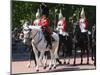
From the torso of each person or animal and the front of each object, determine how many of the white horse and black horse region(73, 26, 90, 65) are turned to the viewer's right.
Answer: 0

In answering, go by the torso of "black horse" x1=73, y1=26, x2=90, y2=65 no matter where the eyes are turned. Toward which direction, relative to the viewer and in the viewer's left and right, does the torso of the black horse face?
facing the viewer and to the left of the viewer

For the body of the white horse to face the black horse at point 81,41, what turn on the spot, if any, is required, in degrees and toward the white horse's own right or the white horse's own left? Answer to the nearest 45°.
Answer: approximately 135° to the white horse's own left
